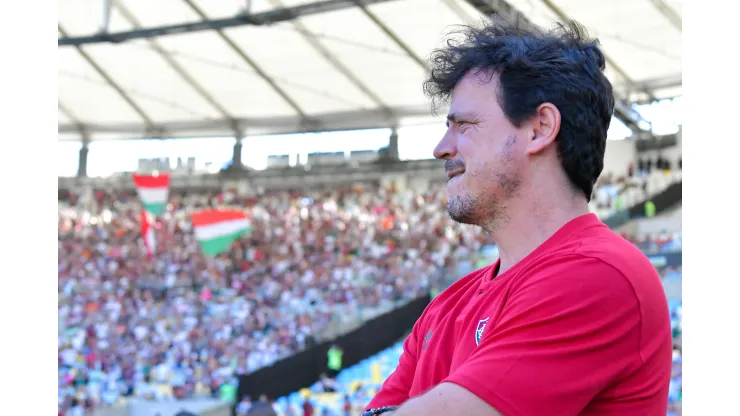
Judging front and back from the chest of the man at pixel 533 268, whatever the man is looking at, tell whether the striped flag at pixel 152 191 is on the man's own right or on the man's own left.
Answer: on the man's own right

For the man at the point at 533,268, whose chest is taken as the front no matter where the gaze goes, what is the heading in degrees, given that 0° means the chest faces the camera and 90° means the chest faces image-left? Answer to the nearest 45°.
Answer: approximately 45°

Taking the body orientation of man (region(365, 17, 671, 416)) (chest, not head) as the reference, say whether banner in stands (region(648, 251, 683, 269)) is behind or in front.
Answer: behind

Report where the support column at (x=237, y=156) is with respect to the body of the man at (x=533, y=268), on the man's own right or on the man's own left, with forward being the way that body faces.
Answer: on the man's own right

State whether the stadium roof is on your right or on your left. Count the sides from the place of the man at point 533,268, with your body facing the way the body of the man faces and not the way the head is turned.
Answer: on your right

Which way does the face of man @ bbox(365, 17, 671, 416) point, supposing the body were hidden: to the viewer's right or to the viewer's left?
to the viewer's left
